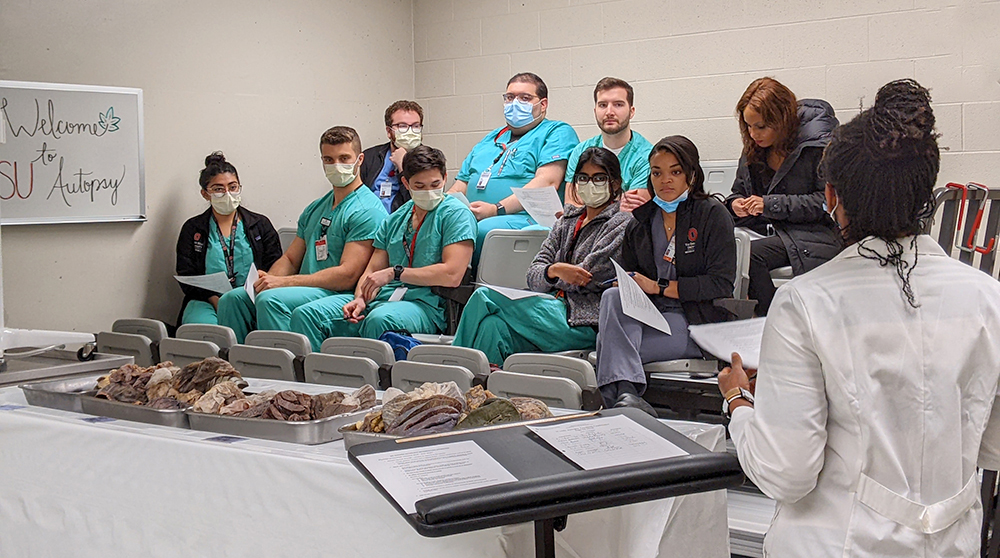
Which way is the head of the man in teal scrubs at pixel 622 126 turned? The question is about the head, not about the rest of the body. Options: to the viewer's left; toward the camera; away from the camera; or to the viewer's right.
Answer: toward the camera

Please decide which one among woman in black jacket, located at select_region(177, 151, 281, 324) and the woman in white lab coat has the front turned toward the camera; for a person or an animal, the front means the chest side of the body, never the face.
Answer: the woman in black jacket

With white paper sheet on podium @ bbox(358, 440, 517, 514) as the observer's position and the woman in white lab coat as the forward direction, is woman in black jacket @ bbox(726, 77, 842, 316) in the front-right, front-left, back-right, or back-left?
front-left

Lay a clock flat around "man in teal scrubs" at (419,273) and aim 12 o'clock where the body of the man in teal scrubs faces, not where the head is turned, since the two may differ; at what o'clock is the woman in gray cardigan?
The woman in gray cardigan is roughly at 9 o'clock from the man in teal scrubs.

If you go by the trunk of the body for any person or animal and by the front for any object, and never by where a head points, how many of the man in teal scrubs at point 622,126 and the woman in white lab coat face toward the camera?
1

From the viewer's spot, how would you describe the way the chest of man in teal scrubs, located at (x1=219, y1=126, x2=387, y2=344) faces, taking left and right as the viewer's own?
facing the viewer and to the left of the viewer

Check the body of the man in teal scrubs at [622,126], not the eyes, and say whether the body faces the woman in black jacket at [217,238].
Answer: no

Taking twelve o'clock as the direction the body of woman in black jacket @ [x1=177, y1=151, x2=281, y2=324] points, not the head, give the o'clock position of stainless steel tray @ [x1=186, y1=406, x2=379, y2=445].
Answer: The stainless steel tray is roughly at 12 o'clock from the woman in black jacket.

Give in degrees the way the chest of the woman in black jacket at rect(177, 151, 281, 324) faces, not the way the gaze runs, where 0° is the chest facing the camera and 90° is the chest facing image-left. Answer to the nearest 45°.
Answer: approximately 0°

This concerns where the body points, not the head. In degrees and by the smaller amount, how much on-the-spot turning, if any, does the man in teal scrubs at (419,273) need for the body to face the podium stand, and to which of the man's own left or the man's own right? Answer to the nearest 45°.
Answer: approximately 45° to the man's own left

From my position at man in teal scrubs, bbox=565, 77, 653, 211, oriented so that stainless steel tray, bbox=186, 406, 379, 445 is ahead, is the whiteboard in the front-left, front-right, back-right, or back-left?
front-right

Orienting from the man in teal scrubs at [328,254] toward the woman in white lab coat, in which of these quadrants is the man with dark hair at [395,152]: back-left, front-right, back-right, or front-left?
back-left

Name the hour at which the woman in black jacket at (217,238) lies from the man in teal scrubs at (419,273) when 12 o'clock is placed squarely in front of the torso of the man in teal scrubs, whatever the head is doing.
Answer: The woman in black jacket is roughly at 3 o'clock from the man in teal scrubs.

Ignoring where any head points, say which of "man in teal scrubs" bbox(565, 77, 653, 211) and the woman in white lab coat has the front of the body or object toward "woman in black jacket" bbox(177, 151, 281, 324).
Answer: the woman in white lab coat

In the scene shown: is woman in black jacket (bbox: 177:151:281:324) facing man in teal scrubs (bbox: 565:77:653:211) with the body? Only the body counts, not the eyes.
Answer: no

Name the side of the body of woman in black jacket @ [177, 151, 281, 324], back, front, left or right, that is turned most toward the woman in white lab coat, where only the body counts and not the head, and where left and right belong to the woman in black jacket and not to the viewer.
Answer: front
